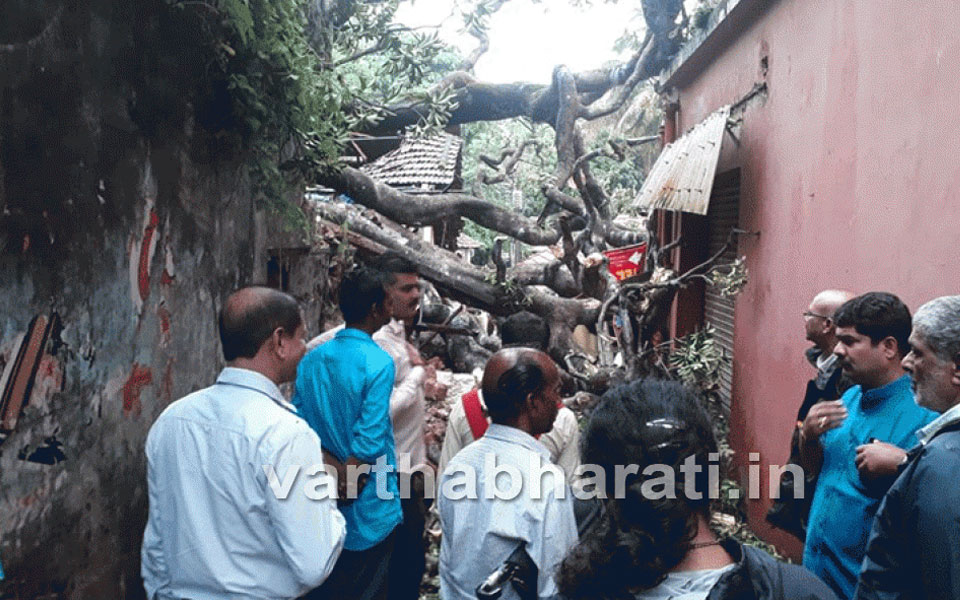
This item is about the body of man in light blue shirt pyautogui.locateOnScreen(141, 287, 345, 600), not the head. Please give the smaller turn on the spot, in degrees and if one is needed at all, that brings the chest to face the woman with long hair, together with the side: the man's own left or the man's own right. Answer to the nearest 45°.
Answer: approximately 90° to the man's own right

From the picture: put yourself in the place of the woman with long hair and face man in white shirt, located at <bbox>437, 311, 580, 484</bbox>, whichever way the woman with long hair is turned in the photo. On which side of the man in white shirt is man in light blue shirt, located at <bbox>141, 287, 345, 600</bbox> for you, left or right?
left

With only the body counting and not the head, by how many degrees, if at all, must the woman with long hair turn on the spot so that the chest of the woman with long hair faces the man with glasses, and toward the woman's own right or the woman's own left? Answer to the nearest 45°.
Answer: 0° — they already face them

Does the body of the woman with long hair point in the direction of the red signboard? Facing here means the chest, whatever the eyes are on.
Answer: yes

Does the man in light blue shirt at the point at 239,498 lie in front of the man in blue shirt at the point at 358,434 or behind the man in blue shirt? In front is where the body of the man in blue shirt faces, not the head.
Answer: behind

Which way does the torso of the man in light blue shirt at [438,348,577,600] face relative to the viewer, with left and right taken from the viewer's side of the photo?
facing away from the viewer and to the right of the viewer

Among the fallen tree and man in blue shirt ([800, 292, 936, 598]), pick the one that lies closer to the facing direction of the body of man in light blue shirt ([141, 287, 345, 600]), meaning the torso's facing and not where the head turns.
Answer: the fallen tree

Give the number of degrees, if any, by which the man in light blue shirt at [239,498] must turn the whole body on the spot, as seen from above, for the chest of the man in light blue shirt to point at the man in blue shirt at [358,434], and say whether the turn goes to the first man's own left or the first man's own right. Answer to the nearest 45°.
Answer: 0° — they already face them

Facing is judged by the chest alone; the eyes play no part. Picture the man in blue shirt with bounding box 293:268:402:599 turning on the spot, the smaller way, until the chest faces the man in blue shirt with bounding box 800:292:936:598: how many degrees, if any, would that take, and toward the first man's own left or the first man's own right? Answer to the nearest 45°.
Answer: approximately 90° to the first man's own right

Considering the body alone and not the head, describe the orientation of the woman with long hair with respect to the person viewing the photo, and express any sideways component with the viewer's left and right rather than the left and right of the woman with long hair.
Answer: facing away from the viewer

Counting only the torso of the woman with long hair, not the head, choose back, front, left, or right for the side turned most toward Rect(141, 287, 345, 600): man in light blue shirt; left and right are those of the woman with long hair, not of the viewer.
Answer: left

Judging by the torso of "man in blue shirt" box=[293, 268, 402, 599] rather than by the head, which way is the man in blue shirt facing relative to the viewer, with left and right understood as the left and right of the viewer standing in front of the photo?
facing away from the viewer and to the right of the viewer
